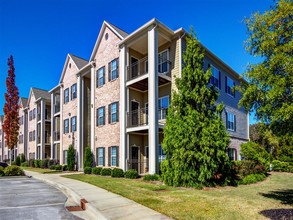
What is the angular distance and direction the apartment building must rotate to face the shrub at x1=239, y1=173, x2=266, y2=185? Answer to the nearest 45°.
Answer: approximately 45° to its left

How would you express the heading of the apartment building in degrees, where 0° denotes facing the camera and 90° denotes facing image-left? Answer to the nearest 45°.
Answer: approximately 45°

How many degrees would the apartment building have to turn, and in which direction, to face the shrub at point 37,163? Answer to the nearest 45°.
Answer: approximately 45° to its left

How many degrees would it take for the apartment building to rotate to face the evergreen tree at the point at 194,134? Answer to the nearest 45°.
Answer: approximately 45° to its left

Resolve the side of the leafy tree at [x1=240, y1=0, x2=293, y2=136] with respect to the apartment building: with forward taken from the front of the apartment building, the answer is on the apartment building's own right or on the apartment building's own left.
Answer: on the apartment building's own left

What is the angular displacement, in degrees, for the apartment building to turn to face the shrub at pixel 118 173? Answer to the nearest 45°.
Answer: approximately 45° to its left
